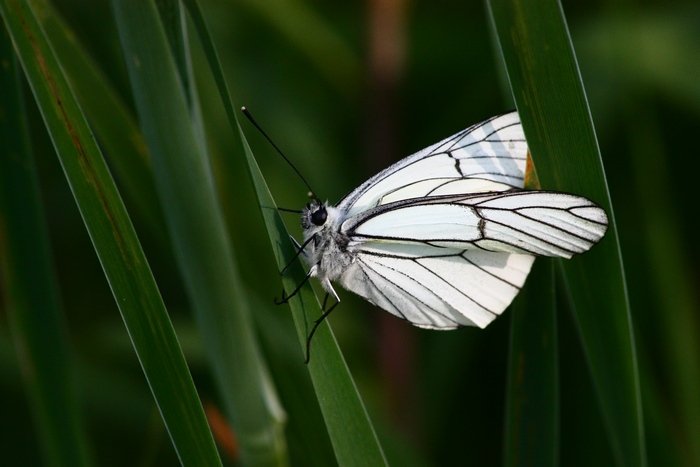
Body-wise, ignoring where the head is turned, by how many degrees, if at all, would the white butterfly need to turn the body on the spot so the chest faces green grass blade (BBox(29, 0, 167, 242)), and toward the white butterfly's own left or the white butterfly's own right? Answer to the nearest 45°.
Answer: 0° — it already faces it

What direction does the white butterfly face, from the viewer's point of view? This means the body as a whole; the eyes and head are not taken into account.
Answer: to the viewer's left

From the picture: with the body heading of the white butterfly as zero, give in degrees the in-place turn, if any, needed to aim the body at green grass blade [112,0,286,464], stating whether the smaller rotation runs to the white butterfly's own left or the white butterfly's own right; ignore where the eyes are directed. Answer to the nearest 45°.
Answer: approximately 45° to the white butterfly's own left
